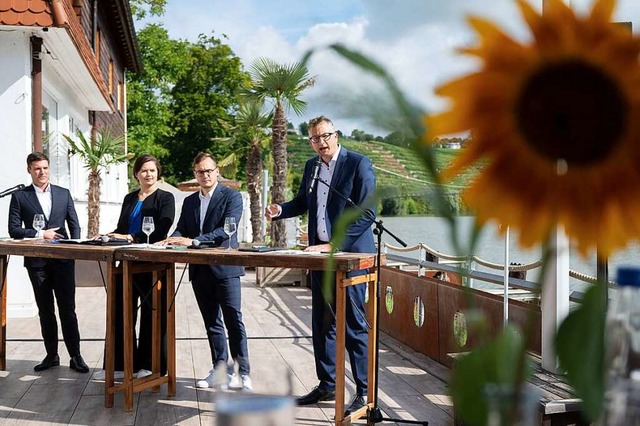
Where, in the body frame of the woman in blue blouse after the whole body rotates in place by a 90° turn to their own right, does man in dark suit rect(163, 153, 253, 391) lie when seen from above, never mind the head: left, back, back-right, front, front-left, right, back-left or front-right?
back

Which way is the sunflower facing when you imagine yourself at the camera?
facing the viewer

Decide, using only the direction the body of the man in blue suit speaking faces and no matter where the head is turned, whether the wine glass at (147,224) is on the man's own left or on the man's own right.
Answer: on the man's own right

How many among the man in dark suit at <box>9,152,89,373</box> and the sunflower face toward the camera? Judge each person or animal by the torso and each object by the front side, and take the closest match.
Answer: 2

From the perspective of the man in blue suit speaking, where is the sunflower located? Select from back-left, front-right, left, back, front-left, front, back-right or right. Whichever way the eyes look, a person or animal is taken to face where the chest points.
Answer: front-left

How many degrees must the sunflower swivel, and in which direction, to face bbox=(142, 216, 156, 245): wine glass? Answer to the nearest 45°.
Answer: approximately 135° to its right

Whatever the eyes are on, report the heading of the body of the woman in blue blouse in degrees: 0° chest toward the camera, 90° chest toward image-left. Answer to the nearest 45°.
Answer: approximately 45°

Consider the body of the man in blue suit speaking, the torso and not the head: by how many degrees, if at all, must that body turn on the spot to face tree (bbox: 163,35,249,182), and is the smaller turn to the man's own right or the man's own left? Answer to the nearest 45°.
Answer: approximately 135° to the man's own right

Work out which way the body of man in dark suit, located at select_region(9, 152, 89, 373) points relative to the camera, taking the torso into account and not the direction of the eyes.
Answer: toward the camera

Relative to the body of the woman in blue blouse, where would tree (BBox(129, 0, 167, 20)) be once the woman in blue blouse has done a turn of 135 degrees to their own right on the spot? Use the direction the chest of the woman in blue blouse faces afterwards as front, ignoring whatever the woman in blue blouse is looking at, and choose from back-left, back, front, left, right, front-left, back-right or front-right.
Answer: front

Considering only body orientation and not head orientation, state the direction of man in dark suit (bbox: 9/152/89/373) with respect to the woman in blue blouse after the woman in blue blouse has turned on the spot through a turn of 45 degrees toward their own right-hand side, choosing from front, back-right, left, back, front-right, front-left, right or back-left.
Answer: front-right

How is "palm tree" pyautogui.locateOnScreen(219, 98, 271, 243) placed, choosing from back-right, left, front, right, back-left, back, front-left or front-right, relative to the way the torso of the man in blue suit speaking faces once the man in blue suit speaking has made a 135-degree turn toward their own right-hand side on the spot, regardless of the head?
front
